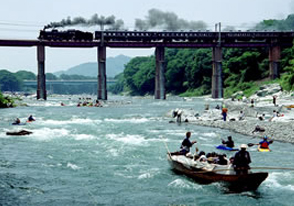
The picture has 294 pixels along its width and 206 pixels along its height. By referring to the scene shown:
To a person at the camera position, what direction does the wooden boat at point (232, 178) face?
facing away from the viewer and to the left of the viewer
